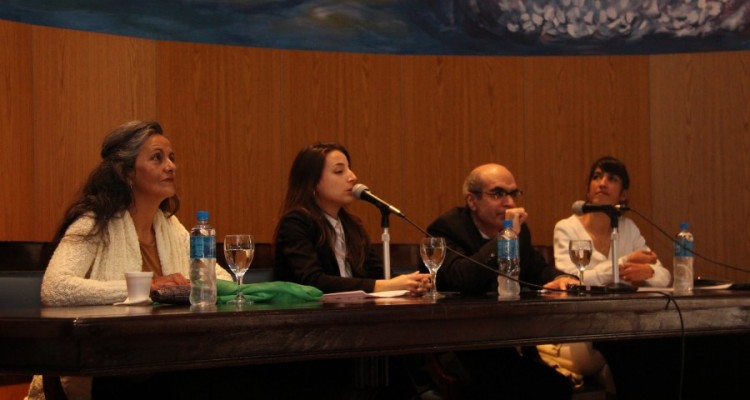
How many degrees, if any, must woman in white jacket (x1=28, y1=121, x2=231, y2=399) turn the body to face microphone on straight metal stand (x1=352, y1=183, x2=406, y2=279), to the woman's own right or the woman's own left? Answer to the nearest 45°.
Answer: approximately 45° to the woman's own left

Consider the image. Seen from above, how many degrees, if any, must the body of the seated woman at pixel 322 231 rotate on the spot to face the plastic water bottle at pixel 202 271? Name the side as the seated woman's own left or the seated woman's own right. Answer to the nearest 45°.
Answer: approximately 45° to the seated woman's own right

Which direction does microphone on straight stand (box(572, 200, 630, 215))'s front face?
to the viewer's left

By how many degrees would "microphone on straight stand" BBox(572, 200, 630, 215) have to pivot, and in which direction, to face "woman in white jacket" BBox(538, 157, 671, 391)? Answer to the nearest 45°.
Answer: approximately 90° to its right

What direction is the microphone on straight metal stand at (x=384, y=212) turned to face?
to the viewer's left

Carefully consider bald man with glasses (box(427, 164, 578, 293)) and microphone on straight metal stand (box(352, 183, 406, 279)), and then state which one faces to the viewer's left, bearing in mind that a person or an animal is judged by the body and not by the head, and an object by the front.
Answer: the microphone on straight metal stand

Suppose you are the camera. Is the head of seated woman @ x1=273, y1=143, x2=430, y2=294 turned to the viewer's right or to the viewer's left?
to the viewer's right

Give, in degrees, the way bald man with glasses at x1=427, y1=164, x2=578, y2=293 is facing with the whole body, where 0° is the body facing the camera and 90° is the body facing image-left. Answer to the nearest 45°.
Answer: approximately 315°
